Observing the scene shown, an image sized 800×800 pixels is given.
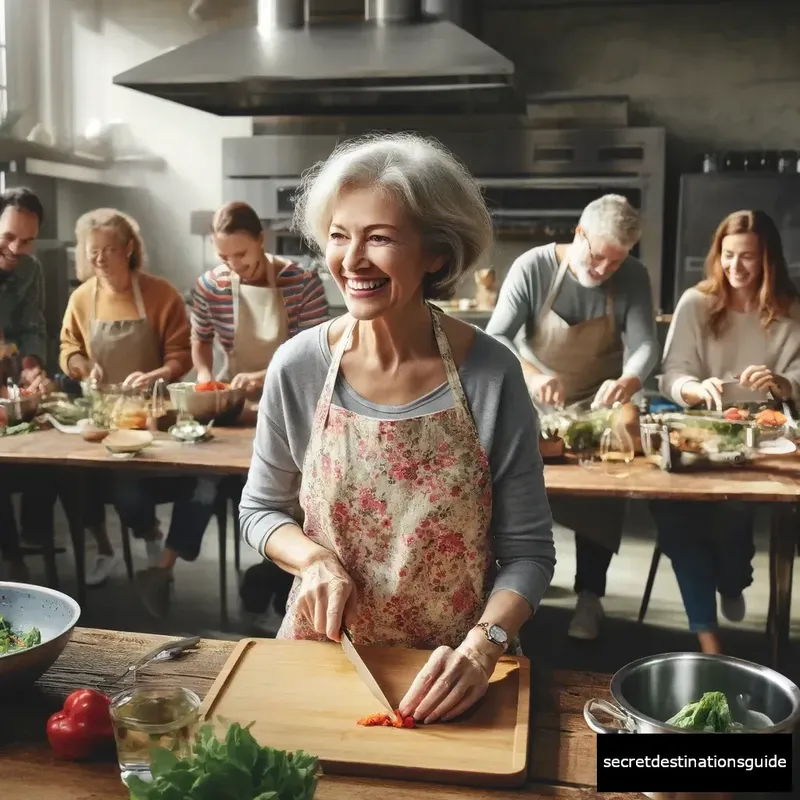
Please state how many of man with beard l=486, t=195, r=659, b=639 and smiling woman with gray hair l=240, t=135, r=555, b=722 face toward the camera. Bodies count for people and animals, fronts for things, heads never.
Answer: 2

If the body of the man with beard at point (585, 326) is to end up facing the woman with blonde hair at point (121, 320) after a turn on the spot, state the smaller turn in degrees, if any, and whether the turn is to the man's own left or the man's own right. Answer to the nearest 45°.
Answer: approximately 90° to the man's own right

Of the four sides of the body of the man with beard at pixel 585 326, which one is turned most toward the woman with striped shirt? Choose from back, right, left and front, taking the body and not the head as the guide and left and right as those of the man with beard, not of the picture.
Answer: right

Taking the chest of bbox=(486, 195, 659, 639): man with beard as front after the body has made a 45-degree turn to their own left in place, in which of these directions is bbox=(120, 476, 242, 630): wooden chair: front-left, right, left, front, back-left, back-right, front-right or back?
back-right
